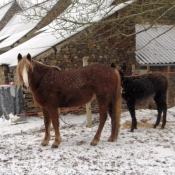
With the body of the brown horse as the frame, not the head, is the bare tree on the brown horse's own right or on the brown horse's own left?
on the brown horse's own right

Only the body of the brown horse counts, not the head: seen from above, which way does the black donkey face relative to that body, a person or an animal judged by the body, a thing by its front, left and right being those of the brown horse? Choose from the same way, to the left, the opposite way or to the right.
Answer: the same way

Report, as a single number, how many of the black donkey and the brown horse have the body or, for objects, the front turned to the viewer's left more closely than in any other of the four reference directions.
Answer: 2

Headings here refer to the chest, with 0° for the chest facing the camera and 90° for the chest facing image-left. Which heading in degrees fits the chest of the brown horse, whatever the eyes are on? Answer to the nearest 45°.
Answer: approximately 90°

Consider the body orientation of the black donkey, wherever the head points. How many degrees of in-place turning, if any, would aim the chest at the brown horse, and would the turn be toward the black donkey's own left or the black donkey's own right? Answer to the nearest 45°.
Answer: approximately 45° to the black donkey's own left

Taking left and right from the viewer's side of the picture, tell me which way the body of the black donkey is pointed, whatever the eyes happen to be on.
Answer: facing to the left of the viewer

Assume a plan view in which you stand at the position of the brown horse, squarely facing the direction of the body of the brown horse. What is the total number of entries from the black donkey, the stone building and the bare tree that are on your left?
0

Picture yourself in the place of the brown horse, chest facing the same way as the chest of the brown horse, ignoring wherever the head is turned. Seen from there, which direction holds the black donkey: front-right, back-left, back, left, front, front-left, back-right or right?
back-right

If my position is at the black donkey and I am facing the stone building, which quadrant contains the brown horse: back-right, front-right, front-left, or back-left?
back-left

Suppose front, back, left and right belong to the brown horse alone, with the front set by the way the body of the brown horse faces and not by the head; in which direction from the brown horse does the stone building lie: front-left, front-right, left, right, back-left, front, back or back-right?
right
